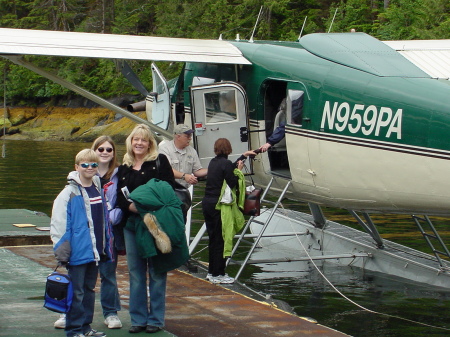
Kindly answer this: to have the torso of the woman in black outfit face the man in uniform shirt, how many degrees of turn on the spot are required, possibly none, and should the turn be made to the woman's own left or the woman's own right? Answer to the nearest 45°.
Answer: approximately 90° to the woman's own left

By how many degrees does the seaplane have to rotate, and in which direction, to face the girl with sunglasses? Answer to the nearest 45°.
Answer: approximately 90° to its left

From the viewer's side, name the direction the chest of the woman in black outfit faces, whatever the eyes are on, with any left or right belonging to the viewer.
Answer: facing away from the viewer and to the right of the viewer

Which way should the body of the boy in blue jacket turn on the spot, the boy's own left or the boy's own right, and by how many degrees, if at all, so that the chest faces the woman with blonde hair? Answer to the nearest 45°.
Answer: approximately 90° to the boy's own left

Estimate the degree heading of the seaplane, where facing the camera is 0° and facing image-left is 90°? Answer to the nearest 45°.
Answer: approximately 135°

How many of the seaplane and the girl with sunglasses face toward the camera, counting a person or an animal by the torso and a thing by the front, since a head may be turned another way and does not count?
1

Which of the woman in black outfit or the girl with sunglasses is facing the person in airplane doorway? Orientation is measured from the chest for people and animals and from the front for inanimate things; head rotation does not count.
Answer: the woman in black outfit

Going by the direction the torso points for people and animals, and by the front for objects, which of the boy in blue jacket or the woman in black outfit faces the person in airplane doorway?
the woman in black outfit

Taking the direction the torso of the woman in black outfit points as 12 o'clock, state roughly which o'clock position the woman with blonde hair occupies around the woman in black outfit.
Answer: The woman with blonde hair is roughly at 5 o'clock from the woman in black outfit.

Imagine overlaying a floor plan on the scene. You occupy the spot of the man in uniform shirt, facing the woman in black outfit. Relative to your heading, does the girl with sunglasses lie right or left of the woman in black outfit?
right
